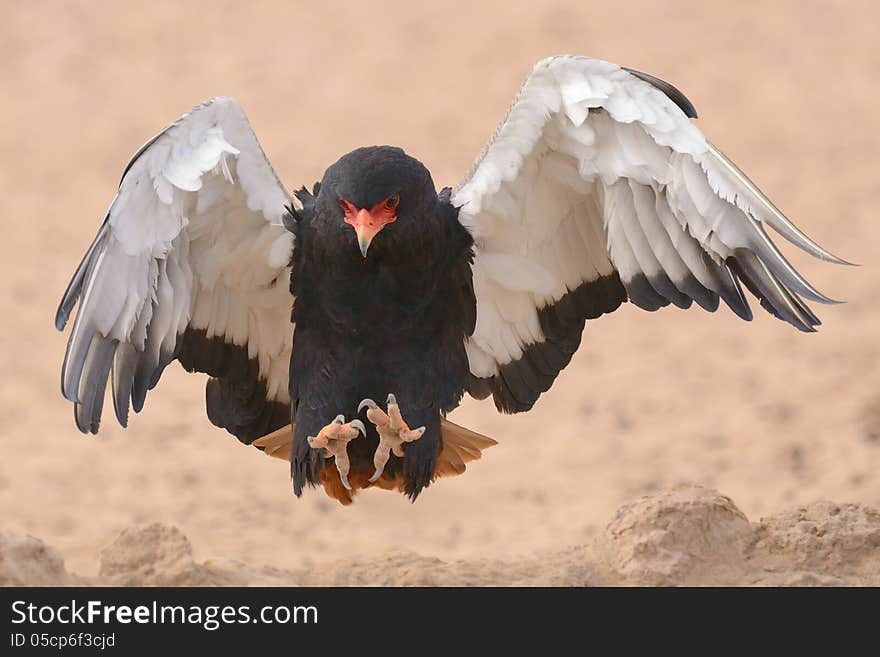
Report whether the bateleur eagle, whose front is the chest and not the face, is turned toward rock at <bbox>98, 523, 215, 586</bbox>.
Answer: no

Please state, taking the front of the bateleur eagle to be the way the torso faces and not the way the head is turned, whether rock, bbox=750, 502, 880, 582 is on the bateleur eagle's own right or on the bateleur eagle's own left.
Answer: on the bateleur eagle's own left

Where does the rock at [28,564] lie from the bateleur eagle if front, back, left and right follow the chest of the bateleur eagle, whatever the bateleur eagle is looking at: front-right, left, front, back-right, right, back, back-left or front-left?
right

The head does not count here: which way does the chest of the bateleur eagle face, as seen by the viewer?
toward the camera
